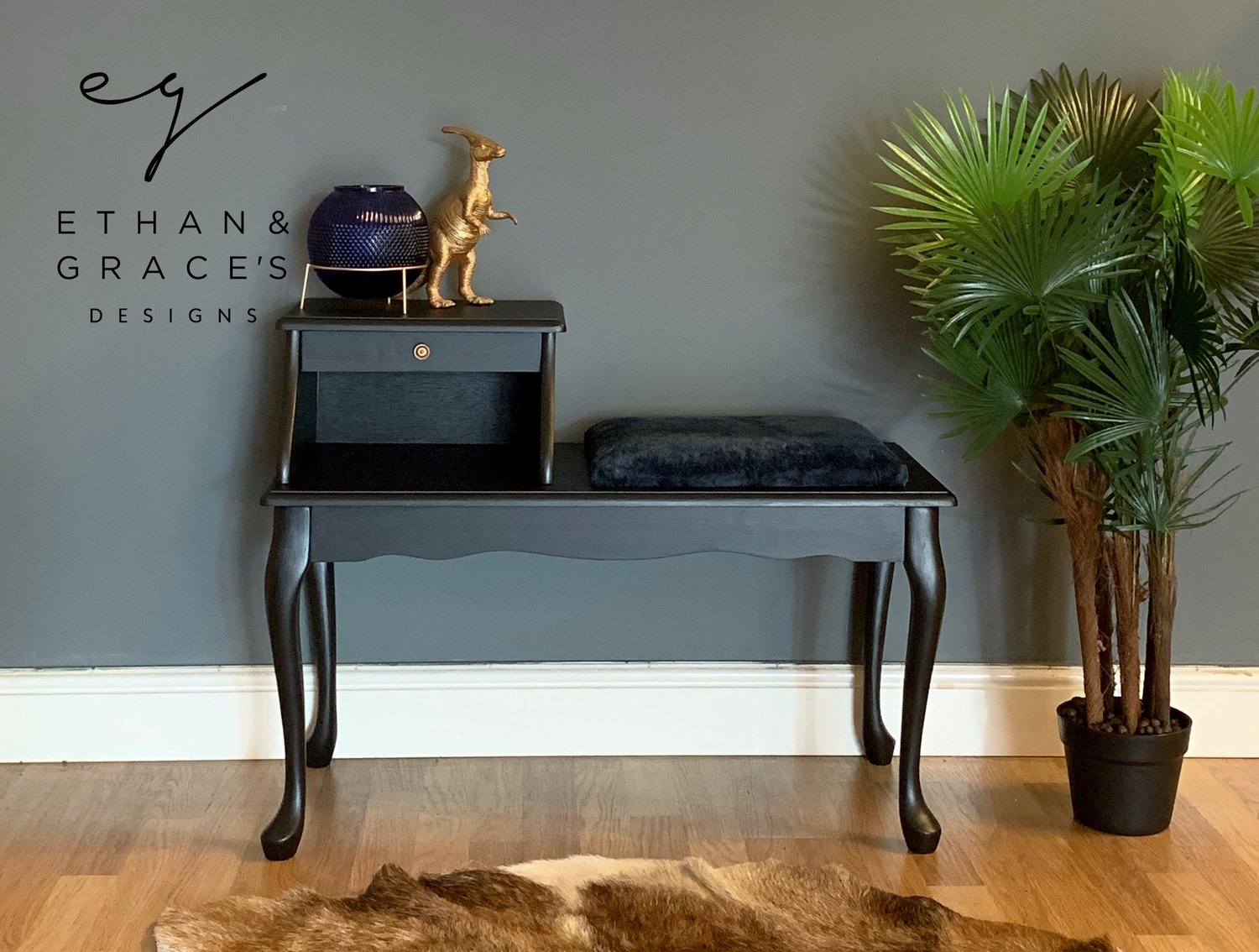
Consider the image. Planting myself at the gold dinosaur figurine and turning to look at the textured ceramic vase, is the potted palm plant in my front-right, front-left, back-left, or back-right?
back-left

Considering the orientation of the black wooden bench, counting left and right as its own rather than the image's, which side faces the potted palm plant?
left

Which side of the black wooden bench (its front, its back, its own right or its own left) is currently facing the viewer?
front

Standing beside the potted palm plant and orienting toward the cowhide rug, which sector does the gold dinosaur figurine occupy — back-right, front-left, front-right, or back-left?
front-right
